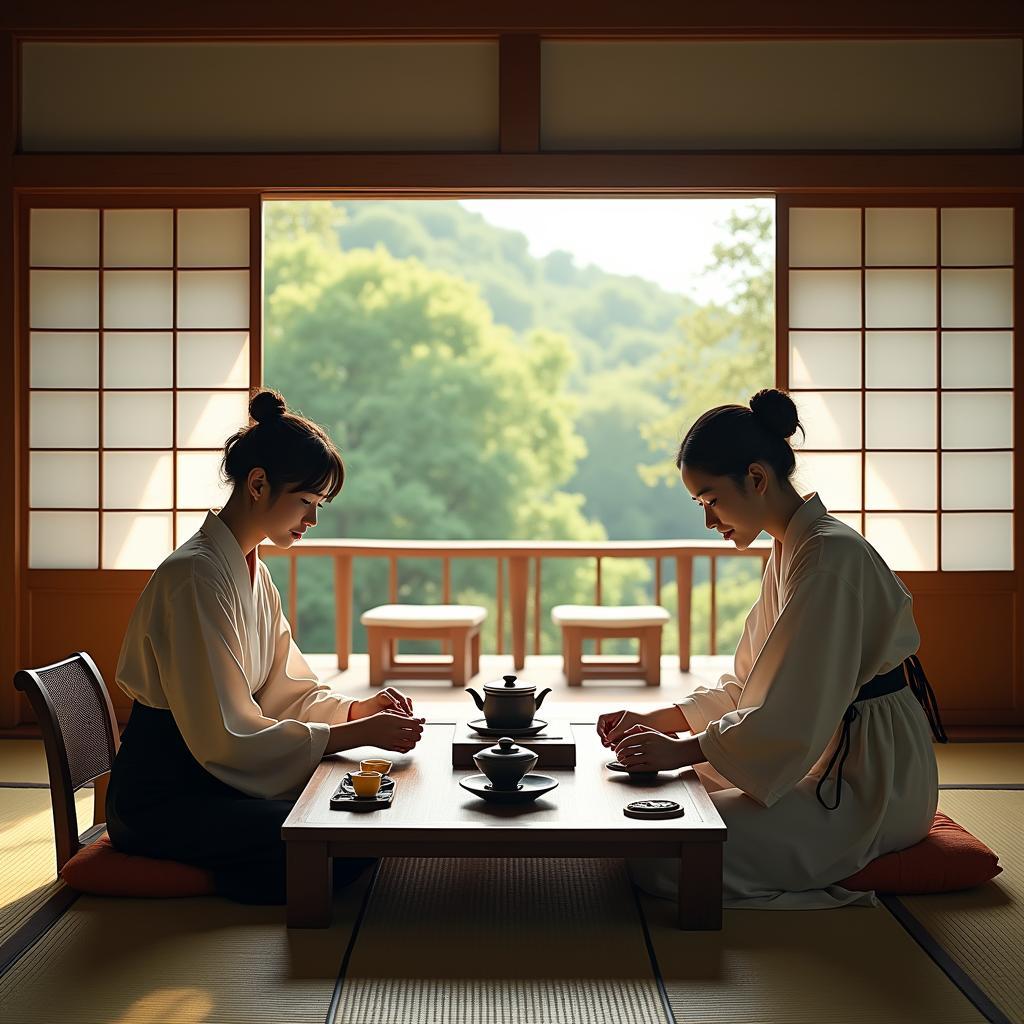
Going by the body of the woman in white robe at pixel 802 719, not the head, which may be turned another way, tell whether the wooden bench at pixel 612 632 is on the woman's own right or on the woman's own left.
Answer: on the woman's own right

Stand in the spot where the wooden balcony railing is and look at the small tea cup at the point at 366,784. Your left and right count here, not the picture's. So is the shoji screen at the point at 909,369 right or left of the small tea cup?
left

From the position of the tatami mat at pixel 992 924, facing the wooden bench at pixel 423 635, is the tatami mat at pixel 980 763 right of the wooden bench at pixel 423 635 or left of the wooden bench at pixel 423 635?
right

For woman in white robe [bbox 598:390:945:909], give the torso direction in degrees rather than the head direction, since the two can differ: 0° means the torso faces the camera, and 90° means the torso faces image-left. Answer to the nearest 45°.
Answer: approximately 90°

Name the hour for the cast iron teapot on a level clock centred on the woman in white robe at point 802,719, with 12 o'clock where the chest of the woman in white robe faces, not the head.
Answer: The cast iron teapot is roughly at 12 o'clock from the woman in white robe.

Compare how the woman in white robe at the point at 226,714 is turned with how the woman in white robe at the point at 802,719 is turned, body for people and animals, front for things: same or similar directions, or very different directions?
very different directions

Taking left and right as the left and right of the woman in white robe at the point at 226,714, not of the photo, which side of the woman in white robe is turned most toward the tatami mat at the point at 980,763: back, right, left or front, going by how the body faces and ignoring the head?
front

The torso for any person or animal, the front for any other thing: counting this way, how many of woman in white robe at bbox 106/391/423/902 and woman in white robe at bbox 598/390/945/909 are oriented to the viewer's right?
1

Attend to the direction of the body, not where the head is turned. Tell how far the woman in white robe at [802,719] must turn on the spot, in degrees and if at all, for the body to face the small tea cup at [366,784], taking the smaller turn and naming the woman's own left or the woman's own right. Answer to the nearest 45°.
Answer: approximately 45° to the woman's own left

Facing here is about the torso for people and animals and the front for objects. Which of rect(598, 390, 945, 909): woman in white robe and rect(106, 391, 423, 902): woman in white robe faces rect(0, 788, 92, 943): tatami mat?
rect(598, 390, 945, 909): woman in white robe

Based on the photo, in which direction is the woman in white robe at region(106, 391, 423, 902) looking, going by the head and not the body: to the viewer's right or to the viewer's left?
to the viewer's right

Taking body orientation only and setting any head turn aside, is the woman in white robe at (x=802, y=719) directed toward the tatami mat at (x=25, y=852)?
yes

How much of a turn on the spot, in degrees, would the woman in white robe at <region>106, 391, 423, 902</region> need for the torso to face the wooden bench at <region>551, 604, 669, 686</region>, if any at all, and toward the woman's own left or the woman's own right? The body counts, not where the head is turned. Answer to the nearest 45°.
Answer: approximately 45° to the woman's own left

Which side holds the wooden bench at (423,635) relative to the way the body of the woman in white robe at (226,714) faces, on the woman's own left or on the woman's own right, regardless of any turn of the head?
on the woman's own left

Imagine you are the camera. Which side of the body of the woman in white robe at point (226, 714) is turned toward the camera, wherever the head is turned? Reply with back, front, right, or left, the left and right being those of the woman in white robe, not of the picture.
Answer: right

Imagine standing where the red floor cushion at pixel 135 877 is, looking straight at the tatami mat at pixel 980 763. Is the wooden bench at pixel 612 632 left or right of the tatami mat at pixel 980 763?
left
